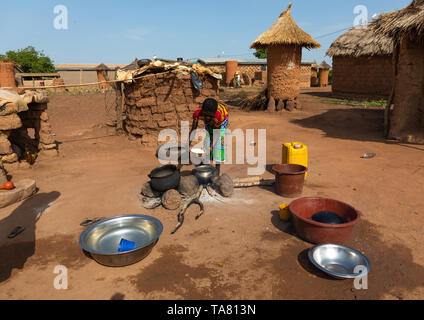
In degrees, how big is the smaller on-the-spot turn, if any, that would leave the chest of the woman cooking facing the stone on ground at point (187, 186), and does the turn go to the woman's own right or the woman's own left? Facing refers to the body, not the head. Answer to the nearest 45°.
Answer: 0° — they already face it

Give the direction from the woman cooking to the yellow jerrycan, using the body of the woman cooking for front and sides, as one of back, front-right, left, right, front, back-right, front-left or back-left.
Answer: back-left

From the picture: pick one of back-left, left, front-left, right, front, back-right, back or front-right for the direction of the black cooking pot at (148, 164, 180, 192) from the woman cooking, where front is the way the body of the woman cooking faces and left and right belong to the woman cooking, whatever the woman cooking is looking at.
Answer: front

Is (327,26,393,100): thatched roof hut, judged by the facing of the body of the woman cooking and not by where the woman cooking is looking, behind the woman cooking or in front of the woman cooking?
behind

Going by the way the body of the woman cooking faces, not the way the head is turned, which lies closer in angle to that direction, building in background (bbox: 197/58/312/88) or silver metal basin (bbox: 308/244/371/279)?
the silver metal basin

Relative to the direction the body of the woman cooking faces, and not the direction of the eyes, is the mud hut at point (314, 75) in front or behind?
behind

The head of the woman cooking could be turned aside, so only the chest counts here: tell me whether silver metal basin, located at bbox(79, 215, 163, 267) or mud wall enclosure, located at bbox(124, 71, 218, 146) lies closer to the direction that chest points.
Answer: the silver metal basin

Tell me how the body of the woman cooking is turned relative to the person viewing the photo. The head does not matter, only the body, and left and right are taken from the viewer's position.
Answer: facing the viewer and to the left of the viewer

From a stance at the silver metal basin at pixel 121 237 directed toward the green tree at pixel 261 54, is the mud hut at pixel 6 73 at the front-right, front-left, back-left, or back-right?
front-left

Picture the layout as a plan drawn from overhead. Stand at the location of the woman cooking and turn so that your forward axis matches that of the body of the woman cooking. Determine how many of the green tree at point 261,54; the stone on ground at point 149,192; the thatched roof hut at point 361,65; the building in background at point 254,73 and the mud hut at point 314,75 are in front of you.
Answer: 1

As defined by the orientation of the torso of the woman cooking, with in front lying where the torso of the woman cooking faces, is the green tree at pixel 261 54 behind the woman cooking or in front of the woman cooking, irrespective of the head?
behind

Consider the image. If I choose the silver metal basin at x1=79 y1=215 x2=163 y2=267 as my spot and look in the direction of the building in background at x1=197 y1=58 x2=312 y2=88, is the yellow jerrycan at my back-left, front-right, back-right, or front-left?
front-right
